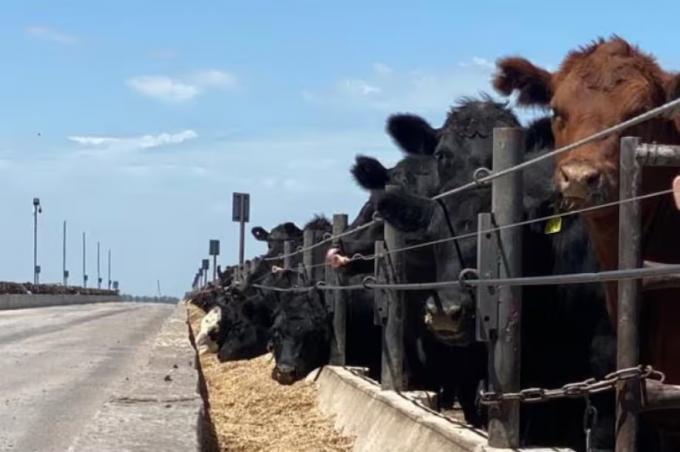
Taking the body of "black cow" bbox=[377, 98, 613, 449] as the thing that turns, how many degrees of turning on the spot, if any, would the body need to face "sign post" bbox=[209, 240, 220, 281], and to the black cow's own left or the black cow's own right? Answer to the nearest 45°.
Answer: approximately 135° to the black cow's own right

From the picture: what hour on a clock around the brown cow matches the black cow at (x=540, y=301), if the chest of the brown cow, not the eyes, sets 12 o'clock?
The black cow is roughly at 4 o'clock from the brown cow.

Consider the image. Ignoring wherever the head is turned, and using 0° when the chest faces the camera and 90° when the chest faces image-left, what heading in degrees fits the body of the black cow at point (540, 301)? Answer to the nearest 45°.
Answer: approximately 45°

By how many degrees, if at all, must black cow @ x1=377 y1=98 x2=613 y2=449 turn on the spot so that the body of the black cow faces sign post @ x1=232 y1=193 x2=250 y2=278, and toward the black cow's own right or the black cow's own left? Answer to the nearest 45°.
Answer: approximately 135° to the black cow's own right

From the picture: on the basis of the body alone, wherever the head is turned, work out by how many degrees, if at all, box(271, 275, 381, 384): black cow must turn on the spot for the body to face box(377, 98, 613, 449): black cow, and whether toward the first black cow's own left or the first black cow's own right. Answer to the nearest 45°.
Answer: approximately 45° to the first black cow's own left

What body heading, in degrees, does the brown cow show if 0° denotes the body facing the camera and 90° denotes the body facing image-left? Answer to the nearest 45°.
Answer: approximately 45°

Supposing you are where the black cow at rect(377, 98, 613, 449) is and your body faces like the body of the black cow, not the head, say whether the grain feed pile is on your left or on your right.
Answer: on your right

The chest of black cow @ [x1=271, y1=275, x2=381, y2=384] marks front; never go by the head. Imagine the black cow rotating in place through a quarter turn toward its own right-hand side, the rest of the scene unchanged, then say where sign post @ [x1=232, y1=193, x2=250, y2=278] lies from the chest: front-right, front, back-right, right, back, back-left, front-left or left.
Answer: front-right

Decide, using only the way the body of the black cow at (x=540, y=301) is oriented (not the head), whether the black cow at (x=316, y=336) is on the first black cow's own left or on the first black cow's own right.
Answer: on the first black cow's own right

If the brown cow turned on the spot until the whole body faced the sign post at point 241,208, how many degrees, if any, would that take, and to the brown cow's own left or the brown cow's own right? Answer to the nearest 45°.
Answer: approximately 135° to the brown cow's own right
